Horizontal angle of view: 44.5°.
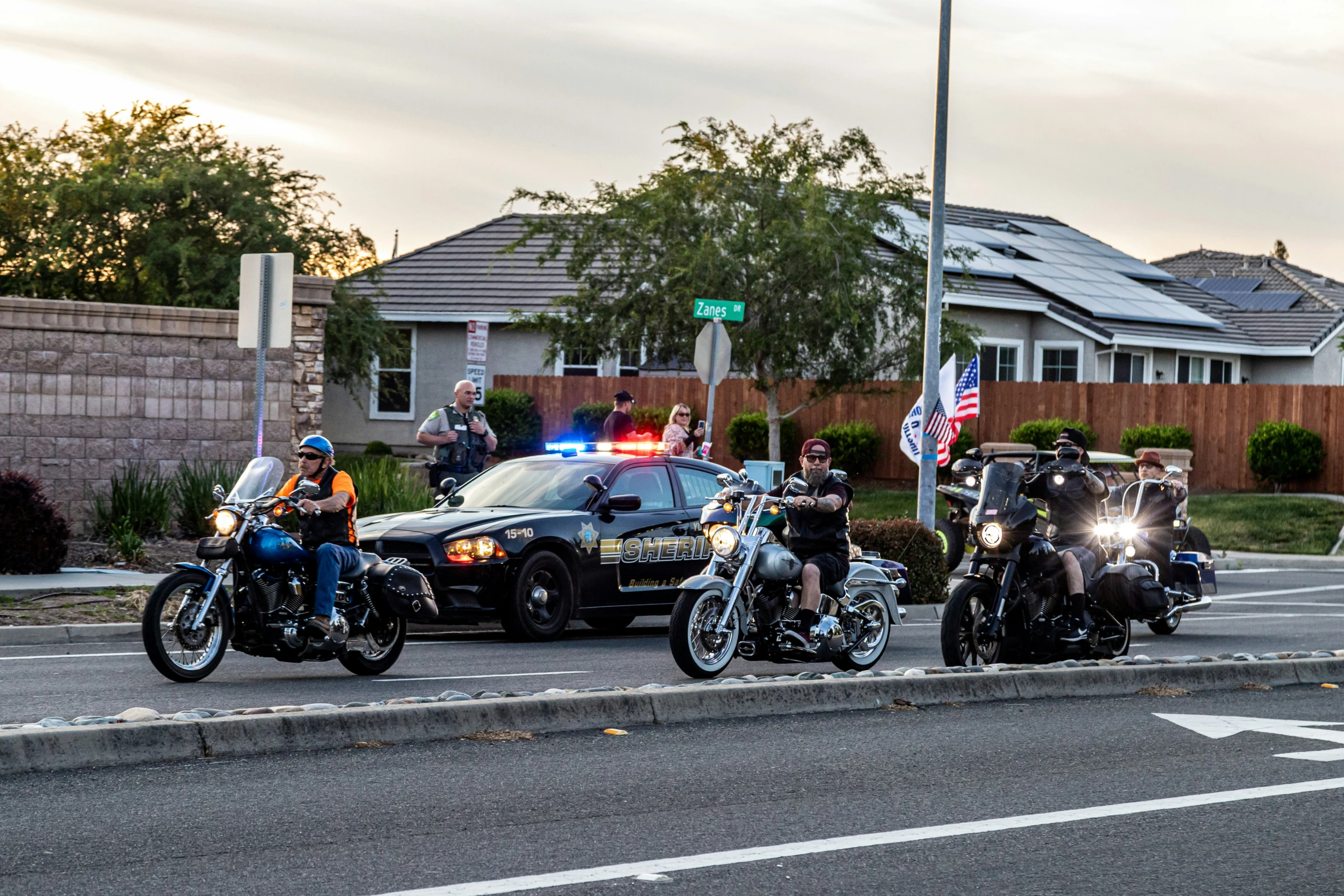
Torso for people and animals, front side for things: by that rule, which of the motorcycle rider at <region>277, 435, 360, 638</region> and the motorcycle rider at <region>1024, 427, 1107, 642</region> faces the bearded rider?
the motorcycle rider at <region>1024, 427, 1107, 642</region>

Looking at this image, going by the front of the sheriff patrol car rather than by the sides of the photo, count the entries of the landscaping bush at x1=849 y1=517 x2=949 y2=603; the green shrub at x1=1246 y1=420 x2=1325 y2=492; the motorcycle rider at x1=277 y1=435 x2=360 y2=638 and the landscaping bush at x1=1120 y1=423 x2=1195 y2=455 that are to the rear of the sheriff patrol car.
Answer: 3

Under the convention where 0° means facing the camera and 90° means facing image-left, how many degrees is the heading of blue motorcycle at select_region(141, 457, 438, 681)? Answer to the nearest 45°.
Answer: approximately 45°

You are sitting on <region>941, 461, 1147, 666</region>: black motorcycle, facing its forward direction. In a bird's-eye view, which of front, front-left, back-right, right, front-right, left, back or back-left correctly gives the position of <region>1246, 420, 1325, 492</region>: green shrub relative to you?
back-right

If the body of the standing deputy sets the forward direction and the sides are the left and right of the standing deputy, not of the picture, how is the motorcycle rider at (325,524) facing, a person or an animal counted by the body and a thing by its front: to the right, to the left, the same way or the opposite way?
to the right

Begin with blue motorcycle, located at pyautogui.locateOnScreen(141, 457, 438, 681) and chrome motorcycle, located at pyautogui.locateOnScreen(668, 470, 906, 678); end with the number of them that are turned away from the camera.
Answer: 0

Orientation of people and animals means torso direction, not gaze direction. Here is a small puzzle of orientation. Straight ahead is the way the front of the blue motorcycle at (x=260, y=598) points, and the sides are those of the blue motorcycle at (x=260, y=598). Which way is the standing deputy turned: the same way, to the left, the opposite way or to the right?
to the left

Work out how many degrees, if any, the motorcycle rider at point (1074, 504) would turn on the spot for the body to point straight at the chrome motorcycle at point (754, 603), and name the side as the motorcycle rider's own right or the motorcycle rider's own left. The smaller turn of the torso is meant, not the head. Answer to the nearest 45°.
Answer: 0° — they already face it

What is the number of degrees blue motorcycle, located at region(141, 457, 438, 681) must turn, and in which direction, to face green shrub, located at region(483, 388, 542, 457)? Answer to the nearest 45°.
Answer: approximately 135° to its right

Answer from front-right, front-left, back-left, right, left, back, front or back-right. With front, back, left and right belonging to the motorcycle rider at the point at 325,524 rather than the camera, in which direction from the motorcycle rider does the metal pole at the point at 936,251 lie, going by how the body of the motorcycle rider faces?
back

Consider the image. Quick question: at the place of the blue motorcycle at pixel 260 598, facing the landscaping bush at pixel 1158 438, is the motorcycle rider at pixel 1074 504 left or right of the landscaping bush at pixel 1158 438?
right

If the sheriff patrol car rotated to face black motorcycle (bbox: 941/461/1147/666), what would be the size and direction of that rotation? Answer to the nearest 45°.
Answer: approximately 90° to its left
